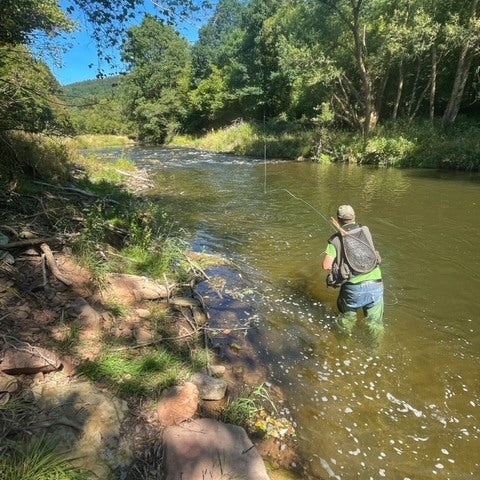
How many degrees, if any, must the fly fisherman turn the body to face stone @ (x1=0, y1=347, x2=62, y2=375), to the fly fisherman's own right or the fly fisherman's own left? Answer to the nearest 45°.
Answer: approximately 90° to the fly fisherman's own left

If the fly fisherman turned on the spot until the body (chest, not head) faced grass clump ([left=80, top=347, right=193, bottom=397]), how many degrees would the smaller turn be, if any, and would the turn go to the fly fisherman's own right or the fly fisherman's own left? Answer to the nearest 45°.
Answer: approximately 90° to the fly fisherman's own left

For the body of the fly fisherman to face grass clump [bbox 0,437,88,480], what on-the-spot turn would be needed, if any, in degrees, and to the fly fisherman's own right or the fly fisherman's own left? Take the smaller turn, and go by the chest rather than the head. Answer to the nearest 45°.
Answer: approximately 90° to the fly fisherman's own left

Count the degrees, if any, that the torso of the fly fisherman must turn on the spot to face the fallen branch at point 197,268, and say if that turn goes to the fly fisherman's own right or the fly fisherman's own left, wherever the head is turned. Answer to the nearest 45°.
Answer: approximately 45° to the fly fisherman's own left

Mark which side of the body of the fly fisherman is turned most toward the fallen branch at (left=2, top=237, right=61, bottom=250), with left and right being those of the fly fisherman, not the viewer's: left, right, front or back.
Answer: left

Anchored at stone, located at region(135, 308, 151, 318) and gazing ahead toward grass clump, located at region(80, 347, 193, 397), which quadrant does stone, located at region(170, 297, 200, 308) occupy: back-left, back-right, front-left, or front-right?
back-left

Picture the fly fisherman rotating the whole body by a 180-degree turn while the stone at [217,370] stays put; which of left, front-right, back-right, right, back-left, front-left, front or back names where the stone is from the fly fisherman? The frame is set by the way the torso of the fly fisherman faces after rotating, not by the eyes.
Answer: right

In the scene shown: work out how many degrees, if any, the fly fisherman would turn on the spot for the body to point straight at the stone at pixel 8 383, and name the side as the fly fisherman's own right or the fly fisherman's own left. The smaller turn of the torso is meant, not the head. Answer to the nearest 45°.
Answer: approximately 90° to the fly fisherman's own left

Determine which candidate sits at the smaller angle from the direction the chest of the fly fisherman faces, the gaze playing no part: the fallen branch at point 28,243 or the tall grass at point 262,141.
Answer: the tall grass

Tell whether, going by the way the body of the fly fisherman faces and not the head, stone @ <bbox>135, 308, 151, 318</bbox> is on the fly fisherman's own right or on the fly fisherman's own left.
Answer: on the fly fisherman's own left

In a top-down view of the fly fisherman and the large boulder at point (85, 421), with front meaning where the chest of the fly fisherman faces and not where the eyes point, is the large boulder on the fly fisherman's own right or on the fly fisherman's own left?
on the fly fisherman's own left

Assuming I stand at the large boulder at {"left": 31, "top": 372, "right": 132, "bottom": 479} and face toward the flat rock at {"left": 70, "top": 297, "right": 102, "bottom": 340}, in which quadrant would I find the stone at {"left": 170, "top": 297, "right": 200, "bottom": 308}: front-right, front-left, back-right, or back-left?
front-right

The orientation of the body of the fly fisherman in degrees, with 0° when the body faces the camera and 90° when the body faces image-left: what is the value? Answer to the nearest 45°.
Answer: approximately 135°

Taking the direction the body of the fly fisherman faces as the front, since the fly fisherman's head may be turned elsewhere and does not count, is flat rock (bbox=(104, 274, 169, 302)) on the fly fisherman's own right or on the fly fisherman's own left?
on the fly fisherman's own left
